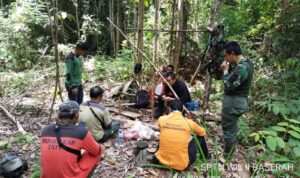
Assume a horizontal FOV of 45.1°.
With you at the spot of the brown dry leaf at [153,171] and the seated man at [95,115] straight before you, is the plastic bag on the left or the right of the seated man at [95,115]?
right

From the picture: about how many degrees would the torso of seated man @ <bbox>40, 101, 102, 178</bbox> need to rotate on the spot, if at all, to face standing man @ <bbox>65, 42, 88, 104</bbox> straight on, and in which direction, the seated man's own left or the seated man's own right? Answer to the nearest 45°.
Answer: approximately 45° to the seated man's own left

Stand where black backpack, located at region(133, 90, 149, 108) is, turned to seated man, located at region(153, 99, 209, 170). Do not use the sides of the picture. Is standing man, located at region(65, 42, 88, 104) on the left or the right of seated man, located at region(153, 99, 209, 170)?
right

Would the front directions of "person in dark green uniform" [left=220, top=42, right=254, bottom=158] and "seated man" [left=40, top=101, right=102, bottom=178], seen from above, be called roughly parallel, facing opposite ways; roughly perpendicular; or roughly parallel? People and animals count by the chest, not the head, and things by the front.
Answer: roughly perpendicular

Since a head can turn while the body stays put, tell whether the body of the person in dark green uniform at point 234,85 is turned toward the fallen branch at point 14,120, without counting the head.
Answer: yes

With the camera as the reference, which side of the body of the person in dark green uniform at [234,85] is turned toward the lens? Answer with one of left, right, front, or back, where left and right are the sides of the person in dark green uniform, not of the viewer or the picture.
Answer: left

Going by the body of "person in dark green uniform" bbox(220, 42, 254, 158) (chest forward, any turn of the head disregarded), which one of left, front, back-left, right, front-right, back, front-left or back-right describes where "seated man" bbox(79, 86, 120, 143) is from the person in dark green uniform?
front

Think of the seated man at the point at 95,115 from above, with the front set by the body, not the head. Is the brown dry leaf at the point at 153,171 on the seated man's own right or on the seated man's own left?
on the seated man's own right

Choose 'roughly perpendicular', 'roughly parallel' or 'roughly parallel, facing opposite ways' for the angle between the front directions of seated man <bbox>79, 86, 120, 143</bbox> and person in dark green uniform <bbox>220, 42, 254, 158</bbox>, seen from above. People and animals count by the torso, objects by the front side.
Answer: roughly perpendicular

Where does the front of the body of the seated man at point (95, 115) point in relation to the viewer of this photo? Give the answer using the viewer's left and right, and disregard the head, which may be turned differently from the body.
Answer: facing away from the viewer and to the right of the viewer

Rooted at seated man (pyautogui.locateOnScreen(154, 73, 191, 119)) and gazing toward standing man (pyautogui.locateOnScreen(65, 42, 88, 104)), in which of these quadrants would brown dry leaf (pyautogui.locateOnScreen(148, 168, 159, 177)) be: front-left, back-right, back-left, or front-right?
front-left

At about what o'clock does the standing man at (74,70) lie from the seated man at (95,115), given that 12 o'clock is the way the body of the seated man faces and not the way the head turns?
The standing man is roughly at 10 o'clock from the seated man.

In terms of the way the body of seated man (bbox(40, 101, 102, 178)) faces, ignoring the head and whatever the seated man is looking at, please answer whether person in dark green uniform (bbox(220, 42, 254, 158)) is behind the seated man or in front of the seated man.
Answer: in front
